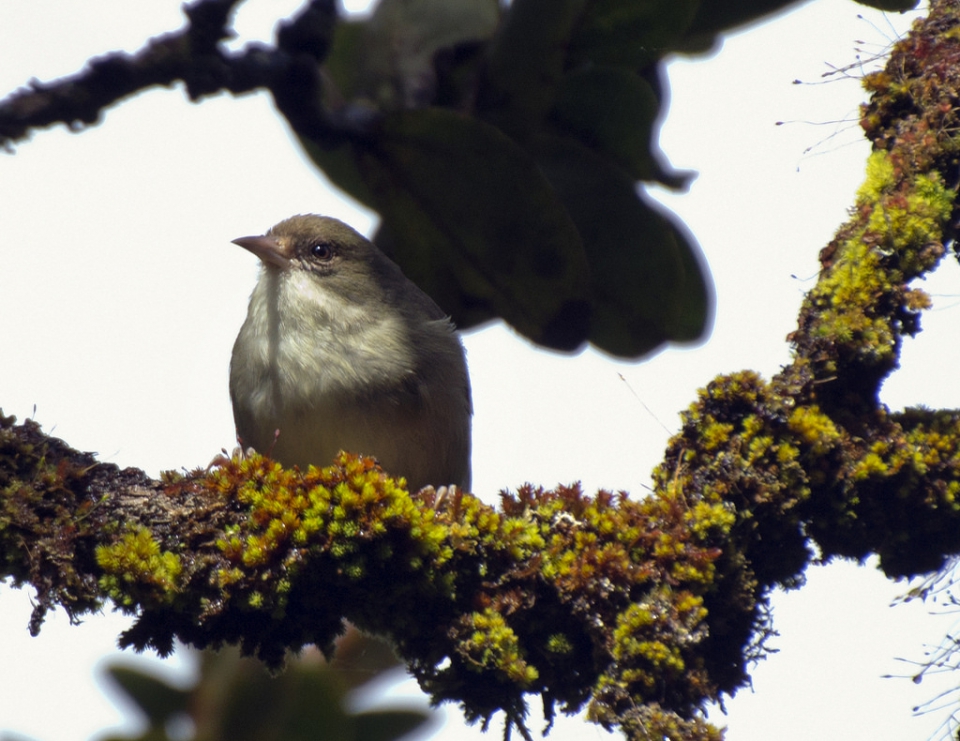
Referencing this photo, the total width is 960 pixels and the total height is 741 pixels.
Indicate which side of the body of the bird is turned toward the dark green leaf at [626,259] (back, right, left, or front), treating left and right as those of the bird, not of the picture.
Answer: left

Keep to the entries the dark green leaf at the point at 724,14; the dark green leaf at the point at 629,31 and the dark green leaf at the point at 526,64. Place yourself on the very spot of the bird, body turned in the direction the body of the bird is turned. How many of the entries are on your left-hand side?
3

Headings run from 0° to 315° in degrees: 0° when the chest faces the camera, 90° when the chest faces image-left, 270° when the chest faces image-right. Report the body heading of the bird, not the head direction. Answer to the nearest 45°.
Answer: approximately 45°

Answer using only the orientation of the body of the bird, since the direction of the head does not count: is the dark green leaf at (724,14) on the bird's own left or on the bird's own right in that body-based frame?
on the bird's own left

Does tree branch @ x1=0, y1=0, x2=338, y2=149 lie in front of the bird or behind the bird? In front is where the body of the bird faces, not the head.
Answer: behind

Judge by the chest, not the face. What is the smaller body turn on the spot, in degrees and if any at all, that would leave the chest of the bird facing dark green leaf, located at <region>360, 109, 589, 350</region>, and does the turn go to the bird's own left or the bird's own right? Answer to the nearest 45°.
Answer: approximately 180°

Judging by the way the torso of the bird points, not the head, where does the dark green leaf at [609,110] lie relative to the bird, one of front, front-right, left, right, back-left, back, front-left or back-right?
left
